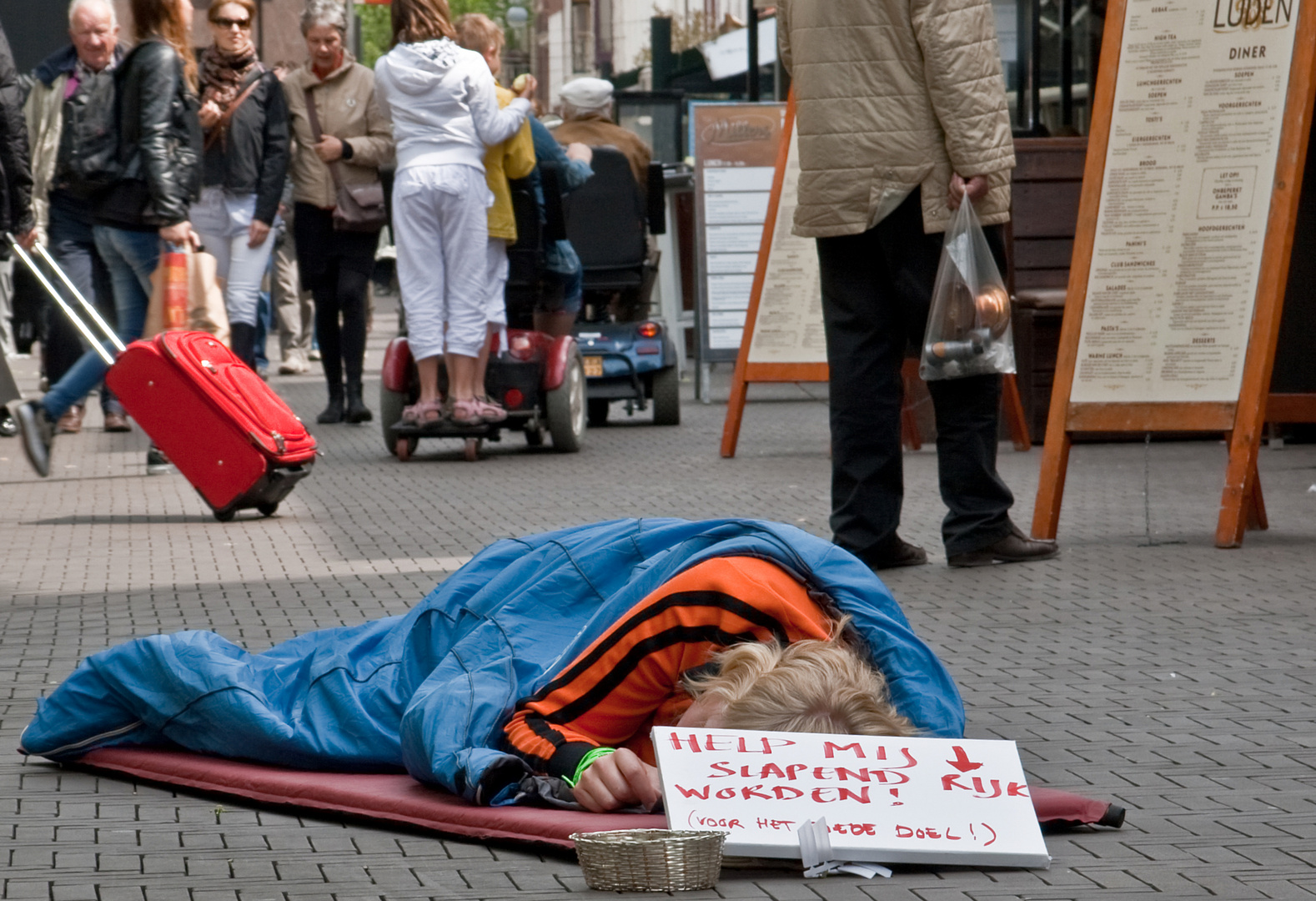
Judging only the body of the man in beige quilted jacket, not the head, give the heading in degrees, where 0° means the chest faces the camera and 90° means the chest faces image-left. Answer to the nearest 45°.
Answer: approximately 225°

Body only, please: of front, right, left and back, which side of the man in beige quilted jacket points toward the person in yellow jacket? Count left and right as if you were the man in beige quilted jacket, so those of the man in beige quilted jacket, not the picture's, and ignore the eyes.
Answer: left

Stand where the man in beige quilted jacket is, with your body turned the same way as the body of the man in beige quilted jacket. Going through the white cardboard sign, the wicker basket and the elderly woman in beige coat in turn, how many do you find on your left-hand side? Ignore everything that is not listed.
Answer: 1

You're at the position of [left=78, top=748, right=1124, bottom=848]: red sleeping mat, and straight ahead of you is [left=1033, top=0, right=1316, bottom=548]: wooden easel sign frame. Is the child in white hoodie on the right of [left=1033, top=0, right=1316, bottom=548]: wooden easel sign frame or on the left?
left

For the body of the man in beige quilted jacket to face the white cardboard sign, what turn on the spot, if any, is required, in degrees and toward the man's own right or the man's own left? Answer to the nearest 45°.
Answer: approximately 135° to the man's own right

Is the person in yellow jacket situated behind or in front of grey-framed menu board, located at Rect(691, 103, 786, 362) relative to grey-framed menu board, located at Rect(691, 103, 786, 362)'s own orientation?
in front
